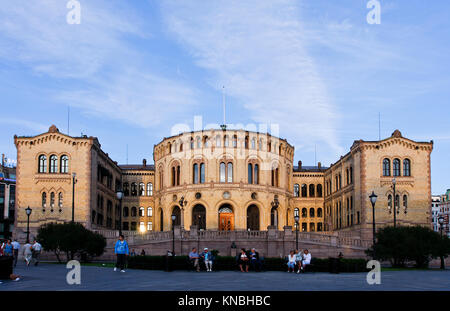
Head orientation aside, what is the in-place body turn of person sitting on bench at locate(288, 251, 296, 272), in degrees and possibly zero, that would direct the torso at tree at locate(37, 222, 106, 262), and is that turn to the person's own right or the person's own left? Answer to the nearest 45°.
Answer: approximately 135° to the person's own right

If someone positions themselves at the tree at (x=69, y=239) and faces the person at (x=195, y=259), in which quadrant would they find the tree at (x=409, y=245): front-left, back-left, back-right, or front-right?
front-left

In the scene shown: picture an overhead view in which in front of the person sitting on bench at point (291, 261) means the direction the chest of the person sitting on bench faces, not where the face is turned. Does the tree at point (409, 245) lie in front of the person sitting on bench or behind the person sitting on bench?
behind

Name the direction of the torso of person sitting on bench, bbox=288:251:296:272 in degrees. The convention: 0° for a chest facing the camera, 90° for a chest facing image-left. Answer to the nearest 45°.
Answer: approximately 0°

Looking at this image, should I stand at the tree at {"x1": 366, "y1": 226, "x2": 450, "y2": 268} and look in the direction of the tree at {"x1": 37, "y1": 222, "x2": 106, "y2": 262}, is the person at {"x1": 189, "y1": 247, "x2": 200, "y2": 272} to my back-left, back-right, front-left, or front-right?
front-left

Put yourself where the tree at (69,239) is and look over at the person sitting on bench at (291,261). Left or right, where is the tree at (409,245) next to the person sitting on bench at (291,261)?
left
